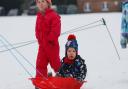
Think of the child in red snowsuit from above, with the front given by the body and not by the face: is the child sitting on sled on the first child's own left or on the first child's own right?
on the first child's own left

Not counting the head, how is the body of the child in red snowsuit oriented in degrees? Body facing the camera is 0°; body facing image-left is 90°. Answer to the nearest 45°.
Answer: approximately 45°
